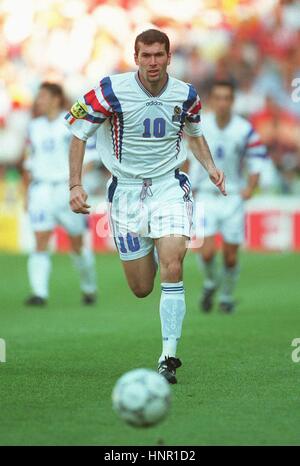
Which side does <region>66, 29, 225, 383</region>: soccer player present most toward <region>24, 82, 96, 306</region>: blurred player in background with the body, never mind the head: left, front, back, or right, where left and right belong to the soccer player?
back

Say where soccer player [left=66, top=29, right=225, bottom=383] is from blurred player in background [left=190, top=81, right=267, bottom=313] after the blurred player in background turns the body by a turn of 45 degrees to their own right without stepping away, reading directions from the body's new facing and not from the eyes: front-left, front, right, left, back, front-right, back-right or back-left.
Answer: front-left

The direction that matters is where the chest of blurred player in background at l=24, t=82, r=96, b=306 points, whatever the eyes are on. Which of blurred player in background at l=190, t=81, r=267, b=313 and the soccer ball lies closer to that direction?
the soccer ball

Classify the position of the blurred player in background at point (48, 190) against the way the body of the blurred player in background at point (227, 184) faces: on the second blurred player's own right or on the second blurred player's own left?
on the second blurred player's own right

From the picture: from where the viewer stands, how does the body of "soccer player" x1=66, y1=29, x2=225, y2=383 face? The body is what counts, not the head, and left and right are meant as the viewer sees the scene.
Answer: facing the viewer

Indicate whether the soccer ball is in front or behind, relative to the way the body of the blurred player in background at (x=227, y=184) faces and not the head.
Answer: in front

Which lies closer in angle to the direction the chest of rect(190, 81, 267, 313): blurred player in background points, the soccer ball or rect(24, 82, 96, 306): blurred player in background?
the soccer ball

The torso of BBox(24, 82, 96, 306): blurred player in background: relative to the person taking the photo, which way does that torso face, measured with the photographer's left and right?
facing the viewer and to the left of the viewer

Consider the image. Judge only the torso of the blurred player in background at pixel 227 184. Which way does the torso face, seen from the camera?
toward the camera
